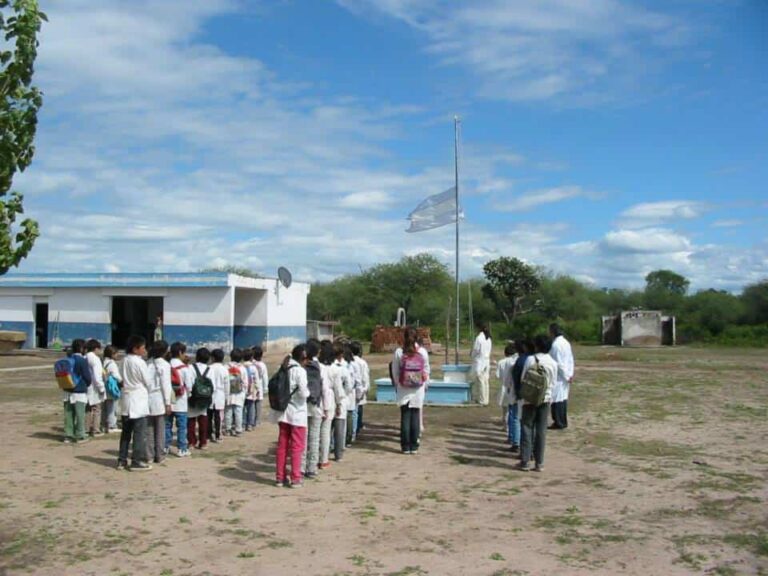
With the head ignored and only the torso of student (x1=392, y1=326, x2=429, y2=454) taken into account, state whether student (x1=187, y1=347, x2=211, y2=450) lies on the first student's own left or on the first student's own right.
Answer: on the first student's own left

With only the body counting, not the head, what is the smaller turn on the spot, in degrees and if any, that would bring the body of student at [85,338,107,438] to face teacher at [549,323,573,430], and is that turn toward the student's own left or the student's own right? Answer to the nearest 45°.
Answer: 0° — they already face them

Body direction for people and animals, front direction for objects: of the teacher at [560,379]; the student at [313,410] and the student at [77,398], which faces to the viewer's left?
the teacher at [560,379]

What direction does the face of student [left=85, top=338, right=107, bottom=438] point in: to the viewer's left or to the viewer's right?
to the viewer's right

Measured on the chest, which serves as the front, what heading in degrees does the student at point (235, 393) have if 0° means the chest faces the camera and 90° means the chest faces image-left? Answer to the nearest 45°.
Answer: approximately 225°

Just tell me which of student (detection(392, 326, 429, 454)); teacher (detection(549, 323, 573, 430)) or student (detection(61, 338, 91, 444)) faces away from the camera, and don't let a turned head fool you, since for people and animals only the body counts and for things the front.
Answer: student (detection(392, 326, 429, 454))

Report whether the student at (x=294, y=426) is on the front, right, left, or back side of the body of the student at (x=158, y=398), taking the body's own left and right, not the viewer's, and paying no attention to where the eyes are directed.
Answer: right

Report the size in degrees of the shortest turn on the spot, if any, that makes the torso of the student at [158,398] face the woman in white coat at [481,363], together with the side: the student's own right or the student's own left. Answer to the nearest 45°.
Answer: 0° — they already face them

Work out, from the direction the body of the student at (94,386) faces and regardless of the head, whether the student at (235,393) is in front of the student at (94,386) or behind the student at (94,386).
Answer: in front

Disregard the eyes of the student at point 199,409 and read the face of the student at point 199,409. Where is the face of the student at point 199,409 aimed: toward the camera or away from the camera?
away from the camera

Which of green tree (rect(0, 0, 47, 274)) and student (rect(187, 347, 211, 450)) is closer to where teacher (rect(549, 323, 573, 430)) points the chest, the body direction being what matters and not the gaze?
the student

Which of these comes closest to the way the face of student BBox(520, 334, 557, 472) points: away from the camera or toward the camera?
away from the camera

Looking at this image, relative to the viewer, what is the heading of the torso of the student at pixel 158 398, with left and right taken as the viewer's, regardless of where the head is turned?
facing away from the viewer and to the right of the viewer

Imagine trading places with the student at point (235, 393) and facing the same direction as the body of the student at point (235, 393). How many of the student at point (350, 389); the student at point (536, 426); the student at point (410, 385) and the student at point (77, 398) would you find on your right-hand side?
3

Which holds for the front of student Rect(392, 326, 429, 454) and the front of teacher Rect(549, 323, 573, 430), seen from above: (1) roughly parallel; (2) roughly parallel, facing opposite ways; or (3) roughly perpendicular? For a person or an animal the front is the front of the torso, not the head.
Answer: roughly perpendicular

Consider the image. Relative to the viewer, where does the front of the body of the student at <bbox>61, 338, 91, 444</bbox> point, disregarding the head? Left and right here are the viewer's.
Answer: facing to the right of the viewer

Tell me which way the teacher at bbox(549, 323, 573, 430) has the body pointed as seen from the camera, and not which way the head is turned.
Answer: to the viewer's left

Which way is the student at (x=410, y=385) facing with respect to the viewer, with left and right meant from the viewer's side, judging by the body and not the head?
facing away from the viewer

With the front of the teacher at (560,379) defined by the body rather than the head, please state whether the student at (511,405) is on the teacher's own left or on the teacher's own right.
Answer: on the teacher's own left

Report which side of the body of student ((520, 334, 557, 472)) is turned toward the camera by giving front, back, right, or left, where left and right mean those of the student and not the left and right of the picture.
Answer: back
